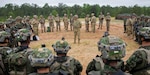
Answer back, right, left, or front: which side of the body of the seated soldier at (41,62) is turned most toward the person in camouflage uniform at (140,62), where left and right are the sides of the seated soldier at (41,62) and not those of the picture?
right

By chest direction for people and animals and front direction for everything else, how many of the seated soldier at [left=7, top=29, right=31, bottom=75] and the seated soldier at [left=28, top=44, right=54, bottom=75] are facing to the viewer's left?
0

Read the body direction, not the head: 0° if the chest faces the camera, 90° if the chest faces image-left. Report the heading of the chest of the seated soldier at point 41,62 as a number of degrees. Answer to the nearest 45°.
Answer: approximately 180°

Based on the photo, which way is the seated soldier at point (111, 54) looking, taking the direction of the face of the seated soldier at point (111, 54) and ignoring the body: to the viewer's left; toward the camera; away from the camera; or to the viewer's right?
away from the camera

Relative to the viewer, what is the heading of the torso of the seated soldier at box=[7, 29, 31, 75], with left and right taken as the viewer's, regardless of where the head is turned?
facing away from the viewer and to the right of the viewer

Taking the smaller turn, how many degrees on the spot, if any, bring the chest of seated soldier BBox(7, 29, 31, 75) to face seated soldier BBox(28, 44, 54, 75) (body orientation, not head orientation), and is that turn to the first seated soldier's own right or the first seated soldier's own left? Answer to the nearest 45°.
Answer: approximately 135° to the first seated soldier's own right

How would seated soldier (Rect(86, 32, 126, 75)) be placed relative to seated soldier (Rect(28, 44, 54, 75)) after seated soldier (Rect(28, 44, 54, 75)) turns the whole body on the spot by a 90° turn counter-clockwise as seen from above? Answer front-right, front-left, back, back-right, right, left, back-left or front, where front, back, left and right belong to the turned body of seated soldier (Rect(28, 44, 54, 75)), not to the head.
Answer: back

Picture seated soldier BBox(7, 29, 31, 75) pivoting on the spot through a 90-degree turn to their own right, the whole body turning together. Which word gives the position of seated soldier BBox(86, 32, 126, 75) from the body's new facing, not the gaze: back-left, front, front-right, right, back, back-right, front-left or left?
front
